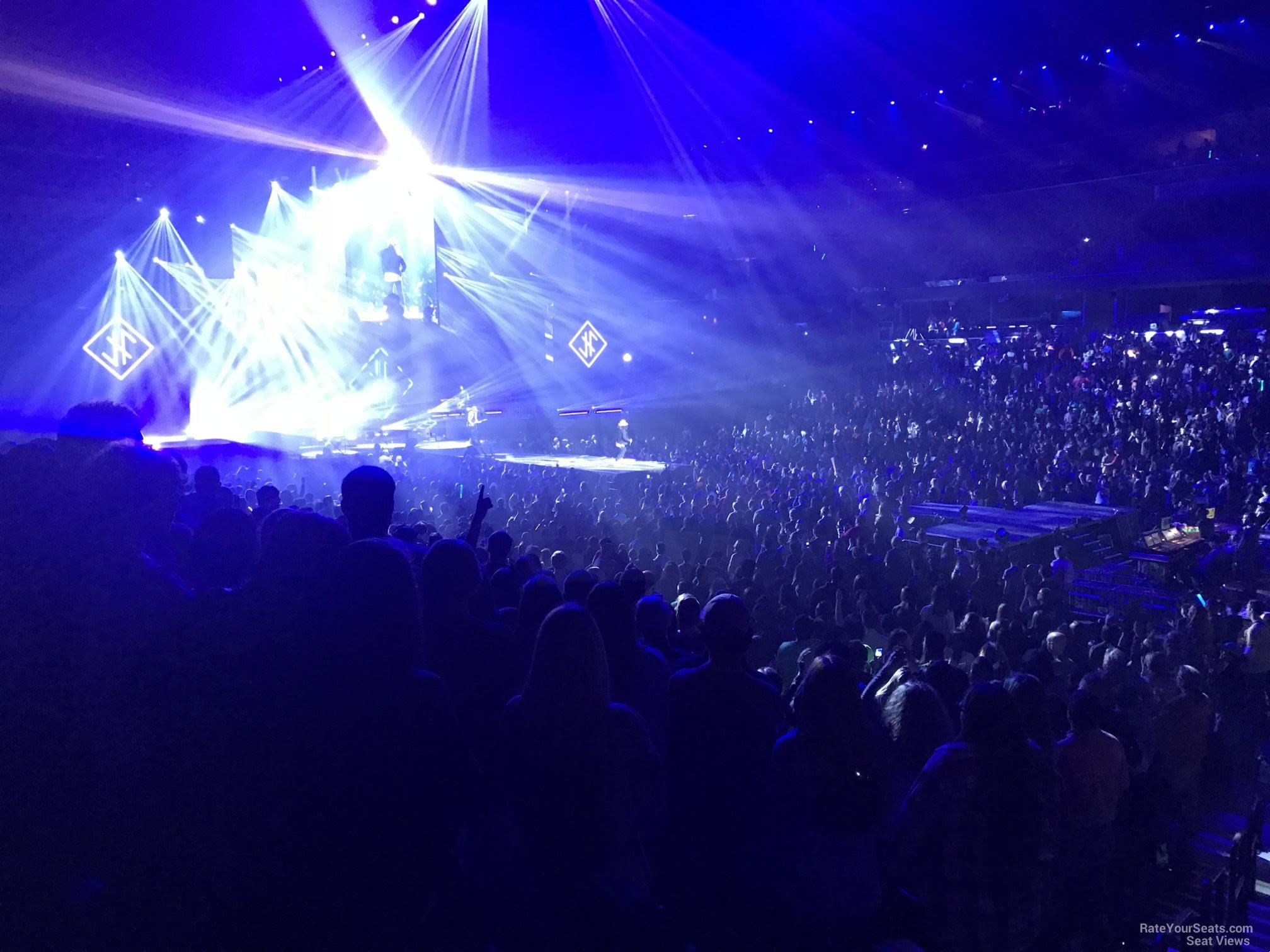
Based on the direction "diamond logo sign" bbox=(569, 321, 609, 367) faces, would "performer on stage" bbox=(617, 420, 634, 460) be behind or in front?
in front

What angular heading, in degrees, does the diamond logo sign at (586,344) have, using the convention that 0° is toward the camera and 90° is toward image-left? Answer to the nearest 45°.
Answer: approximately 0°

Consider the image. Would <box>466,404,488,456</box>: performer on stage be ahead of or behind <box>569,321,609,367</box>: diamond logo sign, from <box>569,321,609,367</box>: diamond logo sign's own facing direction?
ahead
